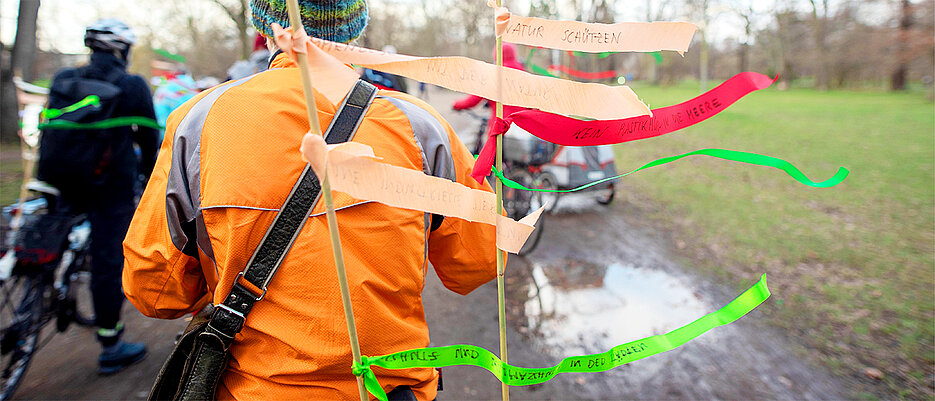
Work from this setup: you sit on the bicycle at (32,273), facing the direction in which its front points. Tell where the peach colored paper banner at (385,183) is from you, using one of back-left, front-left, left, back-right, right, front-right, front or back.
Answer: back-right

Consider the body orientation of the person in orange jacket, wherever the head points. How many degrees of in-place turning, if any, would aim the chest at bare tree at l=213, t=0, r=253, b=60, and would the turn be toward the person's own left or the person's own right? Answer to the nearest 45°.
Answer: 0° — they already face it

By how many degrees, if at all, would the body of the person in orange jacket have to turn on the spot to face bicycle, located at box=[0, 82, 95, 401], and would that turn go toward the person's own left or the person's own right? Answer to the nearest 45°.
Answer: approximately 45° to the person's own left

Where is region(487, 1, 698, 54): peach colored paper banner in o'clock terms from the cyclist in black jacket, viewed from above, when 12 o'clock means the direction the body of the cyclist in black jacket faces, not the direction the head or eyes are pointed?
The peach colored paper banner is roughly at 4 o'clock from the cyclist in black jacket.

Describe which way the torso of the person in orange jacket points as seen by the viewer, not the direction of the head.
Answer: away from the camera

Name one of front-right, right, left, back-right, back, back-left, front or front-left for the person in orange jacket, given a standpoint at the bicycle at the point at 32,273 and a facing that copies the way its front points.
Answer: back-right

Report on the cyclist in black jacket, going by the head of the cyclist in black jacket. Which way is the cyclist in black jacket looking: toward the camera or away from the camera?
away from the camera

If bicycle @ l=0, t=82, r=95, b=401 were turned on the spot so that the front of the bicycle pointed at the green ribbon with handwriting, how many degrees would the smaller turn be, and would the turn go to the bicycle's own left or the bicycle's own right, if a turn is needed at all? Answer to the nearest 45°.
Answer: approximately 135° to the bicycle's own right

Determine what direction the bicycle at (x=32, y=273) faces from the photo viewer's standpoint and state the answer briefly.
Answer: facing away from the viewer and to the right of the viewer

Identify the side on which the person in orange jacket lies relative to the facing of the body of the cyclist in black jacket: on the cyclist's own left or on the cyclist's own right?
on the cyclist's own right

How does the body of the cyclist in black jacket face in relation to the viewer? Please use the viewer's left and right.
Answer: facing away from the viewer and to the right of the viewer
